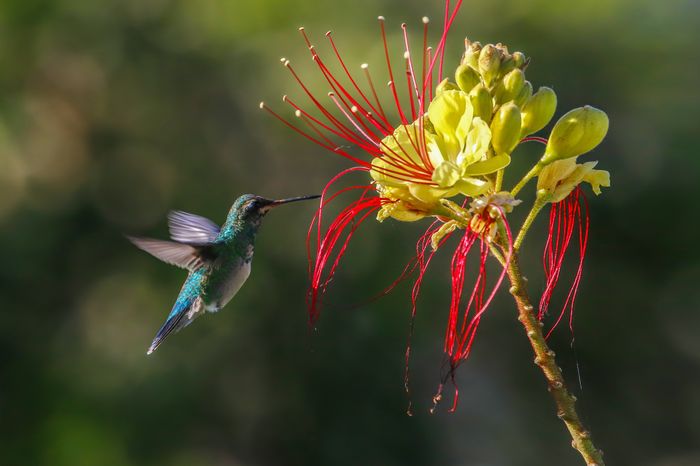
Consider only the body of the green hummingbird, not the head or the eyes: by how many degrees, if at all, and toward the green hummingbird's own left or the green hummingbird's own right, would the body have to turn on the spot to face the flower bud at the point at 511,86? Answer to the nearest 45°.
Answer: approximately 45° to the green hummingbird's own right

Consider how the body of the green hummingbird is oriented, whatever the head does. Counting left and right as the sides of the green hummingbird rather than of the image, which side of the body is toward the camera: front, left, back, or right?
right

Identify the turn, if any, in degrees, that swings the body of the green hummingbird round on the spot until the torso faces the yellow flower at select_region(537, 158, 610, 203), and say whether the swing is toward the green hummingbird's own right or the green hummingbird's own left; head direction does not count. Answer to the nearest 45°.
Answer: approximately 45° to the green hummingbird's own right

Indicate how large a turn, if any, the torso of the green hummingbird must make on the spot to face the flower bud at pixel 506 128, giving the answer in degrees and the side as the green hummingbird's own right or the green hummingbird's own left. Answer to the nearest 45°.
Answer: approximately 45° to the green hummingbird's own right

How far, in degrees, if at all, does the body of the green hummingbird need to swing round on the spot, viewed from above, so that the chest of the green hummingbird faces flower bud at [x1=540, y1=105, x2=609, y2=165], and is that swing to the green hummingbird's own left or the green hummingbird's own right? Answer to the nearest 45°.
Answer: approximately 45° to the green hummingbird's own right

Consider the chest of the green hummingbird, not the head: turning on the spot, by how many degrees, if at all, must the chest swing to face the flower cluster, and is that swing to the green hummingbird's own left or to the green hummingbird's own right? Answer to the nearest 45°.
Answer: approximately 45° to the green hummingbird's own right
